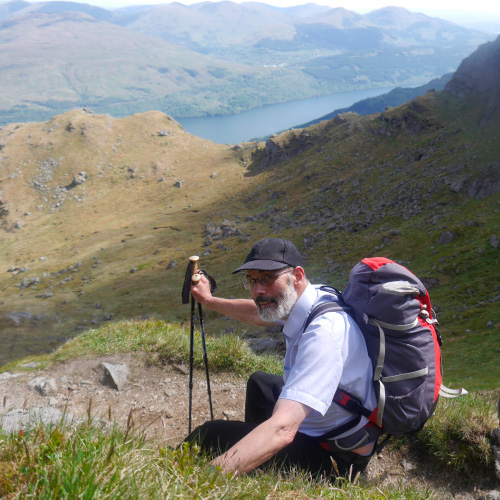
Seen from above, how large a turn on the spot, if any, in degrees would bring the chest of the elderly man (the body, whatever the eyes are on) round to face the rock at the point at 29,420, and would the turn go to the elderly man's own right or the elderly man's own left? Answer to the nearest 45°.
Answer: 0° — they already face it

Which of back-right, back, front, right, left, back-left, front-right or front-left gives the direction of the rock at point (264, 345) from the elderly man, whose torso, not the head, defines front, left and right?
right

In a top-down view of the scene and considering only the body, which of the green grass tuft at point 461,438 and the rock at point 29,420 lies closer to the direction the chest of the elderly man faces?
the rock

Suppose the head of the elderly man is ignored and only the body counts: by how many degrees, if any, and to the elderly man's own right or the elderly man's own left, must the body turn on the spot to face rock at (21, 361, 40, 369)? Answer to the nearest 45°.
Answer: approximately 45° to the elderly man's own right

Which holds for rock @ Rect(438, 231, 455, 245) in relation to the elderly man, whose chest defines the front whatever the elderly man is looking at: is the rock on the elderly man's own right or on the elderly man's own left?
on the elderly man's own right

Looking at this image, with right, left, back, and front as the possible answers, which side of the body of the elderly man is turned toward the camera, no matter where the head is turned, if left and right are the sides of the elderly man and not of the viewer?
left

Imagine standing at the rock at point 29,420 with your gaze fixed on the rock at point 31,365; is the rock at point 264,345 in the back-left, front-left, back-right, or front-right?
front-right
